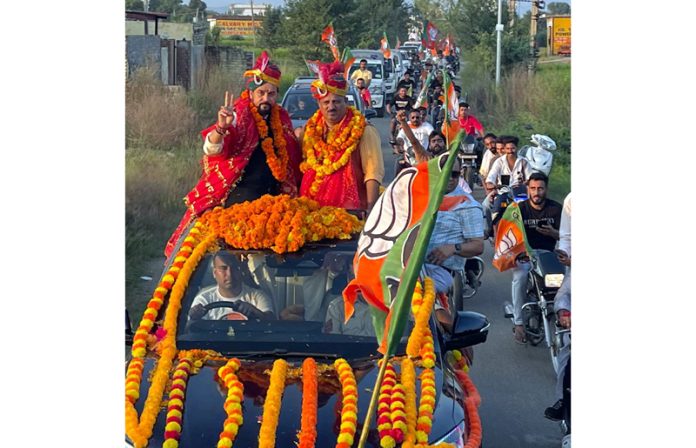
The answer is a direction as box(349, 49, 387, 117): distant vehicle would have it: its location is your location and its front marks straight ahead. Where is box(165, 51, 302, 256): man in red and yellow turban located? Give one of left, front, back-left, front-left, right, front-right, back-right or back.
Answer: front

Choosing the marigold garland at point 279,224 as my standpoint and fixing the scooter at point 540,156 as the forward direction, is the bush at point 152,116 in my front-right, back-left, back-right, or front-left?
front-left

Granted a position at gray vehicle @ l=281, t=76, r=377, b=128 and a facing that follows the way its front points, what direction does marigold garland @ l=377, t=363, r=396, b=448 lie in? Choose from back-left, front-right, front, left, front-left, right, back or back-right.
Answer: front

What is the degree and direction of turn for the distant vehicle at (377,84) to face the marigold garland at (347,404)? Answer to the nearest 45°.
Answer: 0° — it already faces it

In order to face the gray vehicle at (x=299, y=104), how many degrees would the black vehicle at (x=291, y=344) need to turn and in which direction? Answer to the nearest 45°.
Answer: approximately 180°

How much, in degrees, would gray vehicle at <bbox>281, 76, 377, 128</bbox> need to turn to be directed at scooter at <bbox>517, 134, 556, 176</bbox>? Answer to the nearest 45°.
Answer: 0° — it already faces it

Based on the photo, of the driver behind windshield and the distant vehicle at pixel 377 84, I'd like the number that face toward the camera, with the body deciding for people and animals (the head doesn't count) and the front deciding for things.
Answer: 2

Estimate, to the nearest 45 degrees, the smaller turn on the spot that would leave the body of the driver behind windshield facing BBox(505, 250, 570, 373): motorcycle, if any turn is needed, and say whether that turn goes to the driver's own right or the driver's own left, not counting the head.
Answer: approximately 135° to the driver's own left

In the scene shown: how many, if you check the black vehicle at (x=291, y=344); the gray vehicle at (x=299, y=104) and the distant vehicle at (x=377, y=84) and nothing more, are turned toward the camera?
3

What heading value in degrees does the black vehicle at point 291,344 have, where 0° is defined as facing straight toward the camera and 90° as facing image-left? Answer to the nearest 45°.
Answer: approximately 0°

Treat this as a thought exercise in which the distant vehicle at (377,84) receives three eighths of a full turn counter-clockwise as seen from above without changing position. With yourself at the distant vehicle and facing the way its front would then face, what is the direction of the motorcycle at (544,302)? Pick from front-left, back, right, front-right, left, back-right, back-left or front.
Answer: back-right

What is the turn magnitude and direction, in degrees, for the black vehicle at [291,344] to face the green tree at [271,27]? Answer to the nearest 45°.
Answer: approximately 180°

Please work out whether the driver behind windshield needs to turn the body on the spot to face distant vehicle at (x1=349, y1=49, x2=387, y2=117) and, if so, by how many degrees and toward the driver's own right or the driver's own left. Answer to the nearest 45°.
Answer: approximately 180°

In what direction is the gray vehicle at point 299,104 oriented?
toward the camera

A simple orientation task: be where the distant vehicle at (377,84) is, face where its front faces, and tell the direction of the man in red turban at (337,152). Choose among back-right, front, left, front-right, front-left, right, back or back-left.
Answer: front

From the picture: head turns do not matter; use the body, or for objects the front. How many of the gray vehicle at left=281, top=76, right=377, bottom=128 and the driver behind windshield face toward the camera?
2

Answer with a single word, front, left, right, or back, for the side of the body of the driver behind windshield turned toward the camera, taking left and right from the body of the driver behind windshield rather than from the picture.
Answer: front

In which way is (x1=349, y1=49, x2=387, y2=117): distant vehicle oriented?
toward the camera
